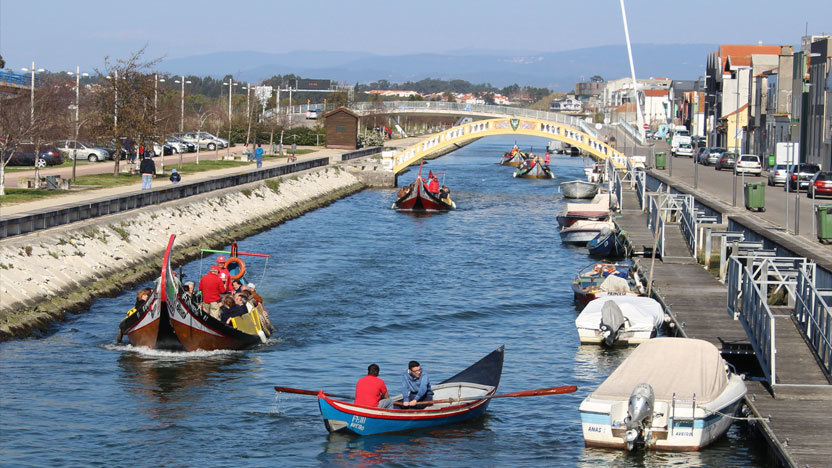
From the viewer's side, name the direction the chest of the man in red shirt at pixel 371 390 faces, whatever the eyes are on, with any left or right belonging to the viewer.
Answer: facing away from the viewer and to the right of the viewer

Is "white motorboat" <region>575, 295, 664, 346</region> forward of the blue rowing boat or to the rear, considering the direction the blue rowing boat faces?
forward

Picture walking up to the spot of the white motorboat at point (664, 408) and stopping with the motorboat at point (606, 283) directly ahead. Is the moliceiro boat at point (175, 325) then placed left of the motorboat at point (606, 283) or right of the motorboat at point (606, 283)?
left

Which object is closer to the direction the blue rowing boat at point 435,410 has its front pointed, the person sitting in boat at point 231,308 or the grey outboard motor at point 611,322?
the grey outboard motor

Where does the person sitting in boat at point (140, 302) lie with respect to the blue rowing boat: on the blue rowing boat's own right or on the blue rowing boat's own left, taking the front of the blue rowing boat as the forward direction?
on the blue rowing boat's own left

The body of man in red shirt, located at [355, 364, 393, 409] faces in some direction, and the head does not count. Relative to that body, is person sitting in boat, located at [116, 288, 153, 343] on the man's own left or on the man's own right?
on the man's own left

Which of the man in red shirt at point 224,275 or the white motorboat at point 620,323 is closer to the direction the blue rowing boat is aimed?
the white motorboat

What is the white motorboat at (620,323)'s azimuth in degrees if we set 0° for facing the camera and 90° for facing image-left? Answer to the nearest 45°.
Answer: approximately 180°

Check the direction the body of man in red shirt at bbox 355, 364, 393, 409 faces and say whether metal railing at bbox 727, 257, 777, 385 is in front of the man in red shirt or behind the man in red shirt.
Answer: in front

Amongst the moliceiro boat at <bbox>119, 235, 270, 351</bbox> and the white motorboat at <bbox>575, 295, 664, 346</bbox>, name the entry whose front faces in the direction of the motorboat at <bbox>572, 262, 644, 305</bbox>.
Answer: the white motorboat

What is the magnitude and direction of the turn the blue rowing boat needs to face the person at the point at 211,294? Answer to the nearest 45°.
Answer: approximately 90° to its left

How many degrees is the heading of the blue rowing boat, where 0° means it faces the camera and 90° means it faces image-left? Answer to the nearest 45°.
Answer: approximately 225°

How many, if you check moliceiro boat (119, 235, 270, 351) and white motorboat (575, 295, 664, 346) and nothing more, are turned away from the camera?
1

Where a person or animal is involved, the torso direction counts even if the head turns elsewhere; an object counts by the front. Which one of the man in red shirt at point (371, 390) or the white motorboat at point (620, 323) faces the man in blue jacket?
the man in red shirt

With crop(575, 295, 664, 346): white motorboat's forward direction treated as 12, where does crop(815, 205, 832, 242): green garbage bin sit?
The green garbage bin is roughly at 1 o'clock from the white motorboat.
